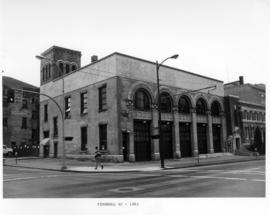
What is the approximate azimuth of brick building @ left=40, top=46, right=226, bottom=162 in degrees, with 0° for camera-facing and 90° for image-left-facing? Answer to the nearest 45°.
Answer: approximately 315°

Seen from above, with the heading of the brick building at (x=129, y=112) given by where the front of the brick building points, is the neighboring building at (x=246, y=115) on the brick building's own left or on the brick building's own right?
on the brick building's own left
